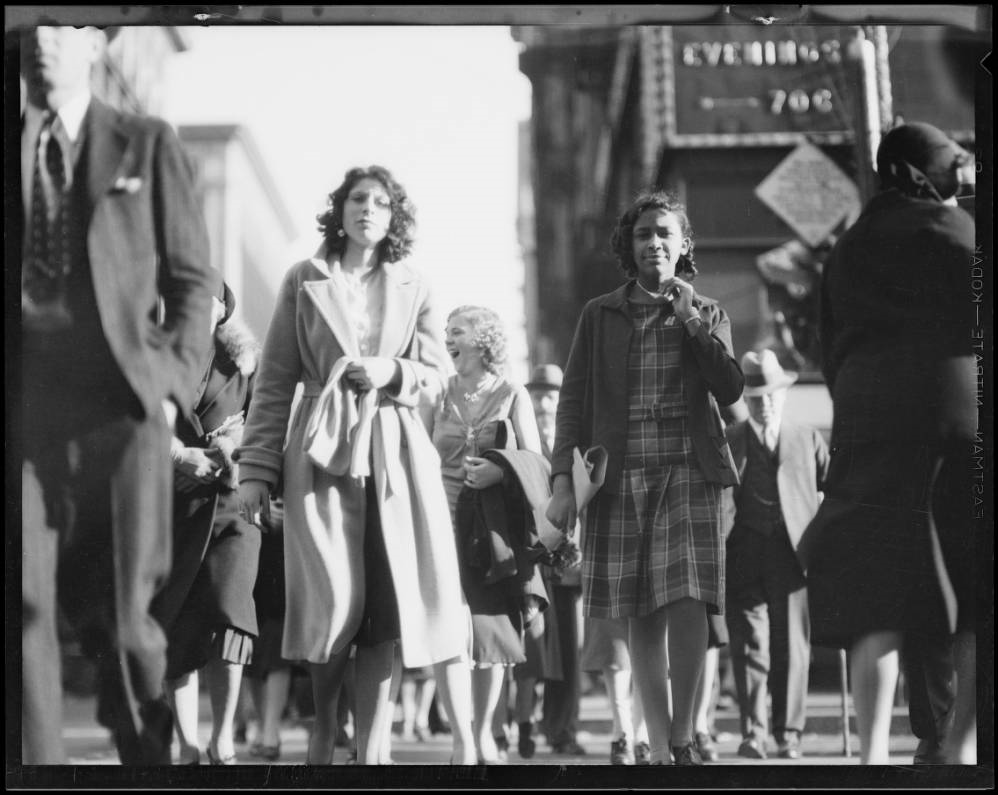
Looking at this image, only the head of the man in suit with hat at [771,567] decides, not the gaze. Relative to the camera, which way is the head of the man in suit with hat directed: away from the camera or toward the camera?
toward the camera

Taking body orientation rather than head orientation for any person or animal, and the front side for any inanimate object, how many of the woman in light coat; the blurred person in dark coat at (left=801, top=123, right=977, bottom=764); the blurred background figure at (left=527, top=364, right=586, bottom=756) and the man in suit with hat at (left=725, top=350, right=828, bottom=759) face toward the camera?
3

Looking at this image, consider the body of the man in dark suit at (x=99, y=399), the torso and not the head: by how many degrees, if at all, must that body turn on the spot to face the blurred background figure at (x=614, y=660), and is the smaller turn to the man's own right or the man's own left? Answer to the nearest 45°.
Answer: approximately 135° to the man's own left

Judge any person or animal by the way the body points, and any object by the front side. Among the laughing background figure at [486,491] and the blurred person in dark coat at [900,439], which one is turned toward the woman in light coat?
the laughing background figure at [486,491]

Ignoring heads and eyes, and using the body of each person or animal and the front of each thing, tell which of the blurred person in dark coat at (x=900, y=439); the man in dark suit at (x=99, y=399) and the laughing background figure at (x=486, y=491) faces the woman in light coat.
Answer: the laughing background figure at (x=486, y=491)

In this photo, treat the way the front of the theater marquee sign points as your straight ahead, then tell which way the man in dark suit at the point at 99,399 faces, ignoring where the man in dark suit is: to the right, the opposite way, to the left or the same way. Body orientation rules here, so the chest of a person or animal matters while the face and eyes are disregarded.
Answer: the same way

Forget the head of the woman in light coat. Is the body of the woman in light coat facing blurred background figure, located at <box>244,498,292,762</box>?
no

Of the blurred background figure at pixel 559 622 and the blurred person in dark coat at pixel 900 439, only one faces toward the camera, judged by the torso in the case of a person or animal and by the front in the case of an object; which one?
the blurred background figure at pixel 559 622

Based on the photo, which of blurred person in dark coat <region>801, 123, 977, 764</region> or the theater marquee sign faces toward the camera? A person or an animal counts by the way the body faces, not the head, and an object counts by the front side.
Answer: the theater marquee sign

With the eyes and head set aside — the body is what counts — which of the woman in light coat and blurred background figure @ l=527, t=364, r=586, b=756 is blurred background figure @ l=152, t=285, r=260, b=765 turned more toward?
the woman in light coat

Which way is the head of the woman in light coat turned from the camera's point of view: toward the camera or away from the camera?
toward the camera

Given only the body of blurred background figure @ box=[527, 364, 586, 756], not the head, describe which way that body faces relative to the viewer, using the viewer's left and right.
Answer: facing the viewer

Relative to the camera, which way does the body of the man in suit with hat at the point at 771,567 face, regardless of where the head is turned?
toward the camera

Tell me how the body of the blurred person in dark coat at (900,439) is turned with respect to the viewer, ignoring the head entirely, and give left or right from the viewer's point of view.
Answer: facing away from the viewer and to the right of the viewer

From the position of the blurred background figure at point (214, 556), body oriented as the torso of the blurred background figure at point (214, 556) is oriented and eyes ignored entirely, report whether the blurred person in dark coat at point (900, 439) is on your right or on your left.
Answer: on your left

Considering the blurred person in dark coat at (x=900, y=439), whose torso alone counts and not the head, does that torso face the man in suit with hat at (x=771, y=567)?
no

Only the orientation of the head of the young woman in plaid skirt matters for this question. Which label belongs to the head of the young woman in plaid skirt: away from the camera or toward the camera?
toward the camera

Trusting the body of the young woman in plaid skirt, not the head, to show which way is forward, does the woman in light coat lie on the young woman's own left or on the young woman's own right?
on the young woman's own right

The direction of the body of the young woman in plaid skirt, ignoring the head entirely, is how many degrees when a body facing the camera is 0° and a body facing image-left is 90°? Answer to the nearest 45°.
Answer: approximately 0°

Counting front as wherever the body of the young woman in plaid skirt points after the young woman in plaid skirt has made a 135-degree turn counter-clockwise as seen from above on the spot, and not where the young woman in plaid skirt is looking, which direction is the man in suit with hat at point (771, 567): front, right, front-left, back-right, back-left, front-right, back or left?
front
